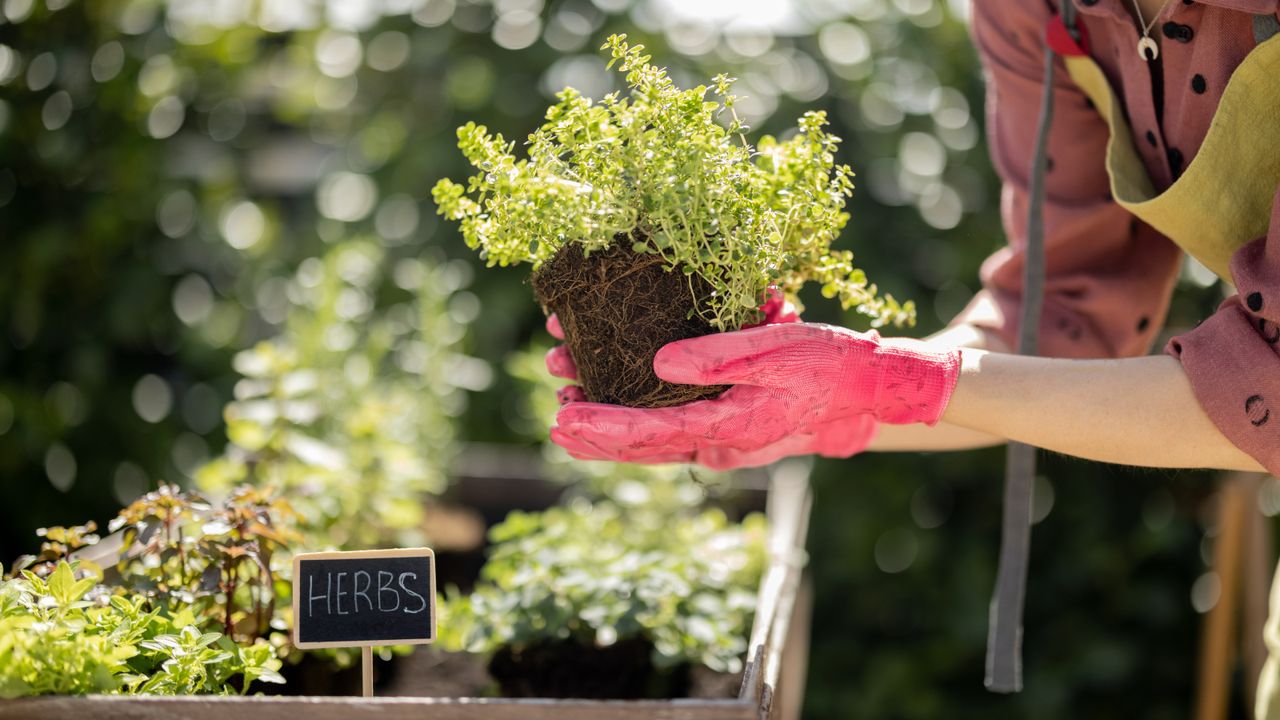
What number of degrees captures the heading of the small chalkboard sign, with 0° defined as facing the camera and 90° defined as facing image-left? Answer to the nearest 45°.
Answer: approximately 0°

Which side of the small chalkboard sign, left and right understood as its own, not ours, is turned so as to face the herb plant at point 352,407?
back
